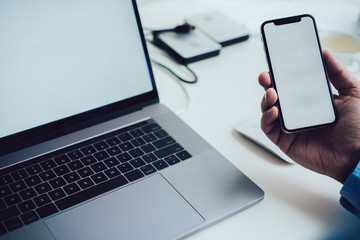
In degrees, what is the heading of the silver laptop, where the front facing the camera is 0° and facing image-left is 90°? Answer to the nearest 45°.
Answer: approximately 315°
